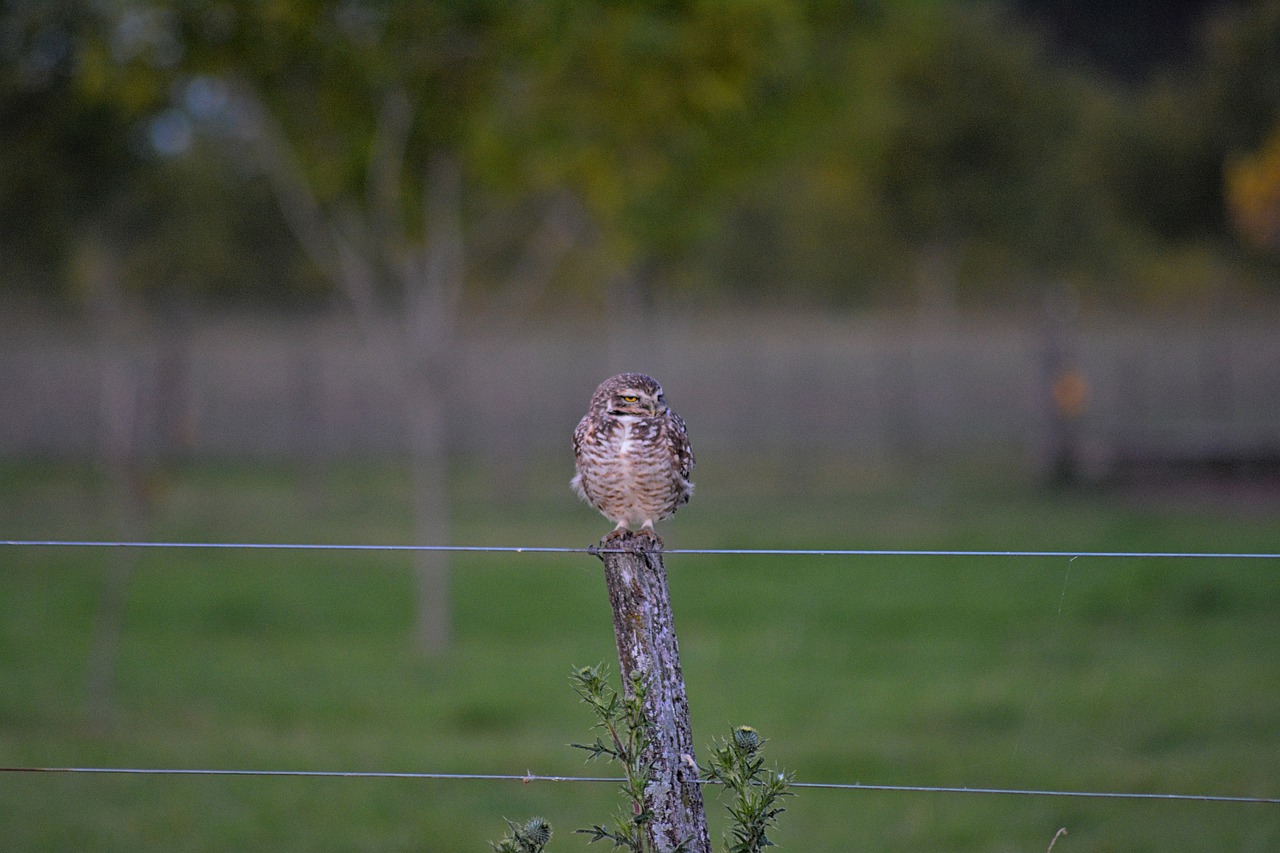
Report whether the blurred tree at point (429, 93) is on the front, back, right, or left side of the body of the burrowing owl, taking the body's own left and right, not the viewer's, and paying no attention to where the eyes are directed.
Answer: back

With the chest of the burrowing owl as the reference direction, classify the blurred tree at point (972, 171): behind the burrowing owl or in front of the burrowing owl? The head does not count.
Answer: behind

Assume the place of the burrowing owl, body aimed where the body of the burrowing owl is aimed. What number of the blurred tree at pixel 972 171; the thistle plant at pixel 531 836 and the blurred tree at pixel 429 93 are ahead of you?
1

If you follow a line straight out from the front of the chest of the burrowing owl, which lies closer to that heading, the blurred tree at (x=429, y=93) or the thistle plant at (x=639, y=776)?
the thistle plant

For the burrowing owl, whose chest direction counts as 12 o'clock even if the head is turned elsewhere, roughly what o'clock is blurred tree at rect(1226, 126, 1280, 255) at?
The blurred tree is roughly at 7 o'clock from the burrowing owl.

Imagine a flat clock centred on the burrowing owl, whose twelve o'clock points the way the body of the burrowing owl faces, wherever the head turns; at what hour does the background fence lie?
The background fence is roughly at 6 o'clock from the burrowing owl.

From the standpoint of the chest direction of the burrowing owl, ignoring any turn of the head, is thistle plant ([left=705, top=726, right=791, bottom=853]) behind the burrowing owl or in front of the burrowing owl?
in front

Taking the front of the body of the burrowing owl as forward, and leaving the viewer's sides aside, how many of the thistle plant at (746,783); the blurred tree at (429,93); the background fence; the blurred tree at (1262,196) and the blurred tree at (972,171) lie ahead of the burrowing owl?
1

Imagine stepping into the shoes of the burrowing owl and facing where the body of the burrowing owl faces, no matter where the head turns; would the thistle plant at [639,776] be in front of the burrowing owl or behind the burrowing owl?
in front

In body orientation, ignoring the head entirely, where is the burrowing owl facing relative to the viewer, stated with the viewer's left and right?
facing the viewer

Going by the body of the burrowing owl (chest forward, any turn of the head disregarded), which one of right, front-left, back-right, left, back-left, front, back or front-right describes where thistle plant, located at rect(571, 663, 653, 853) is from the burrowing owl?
front
